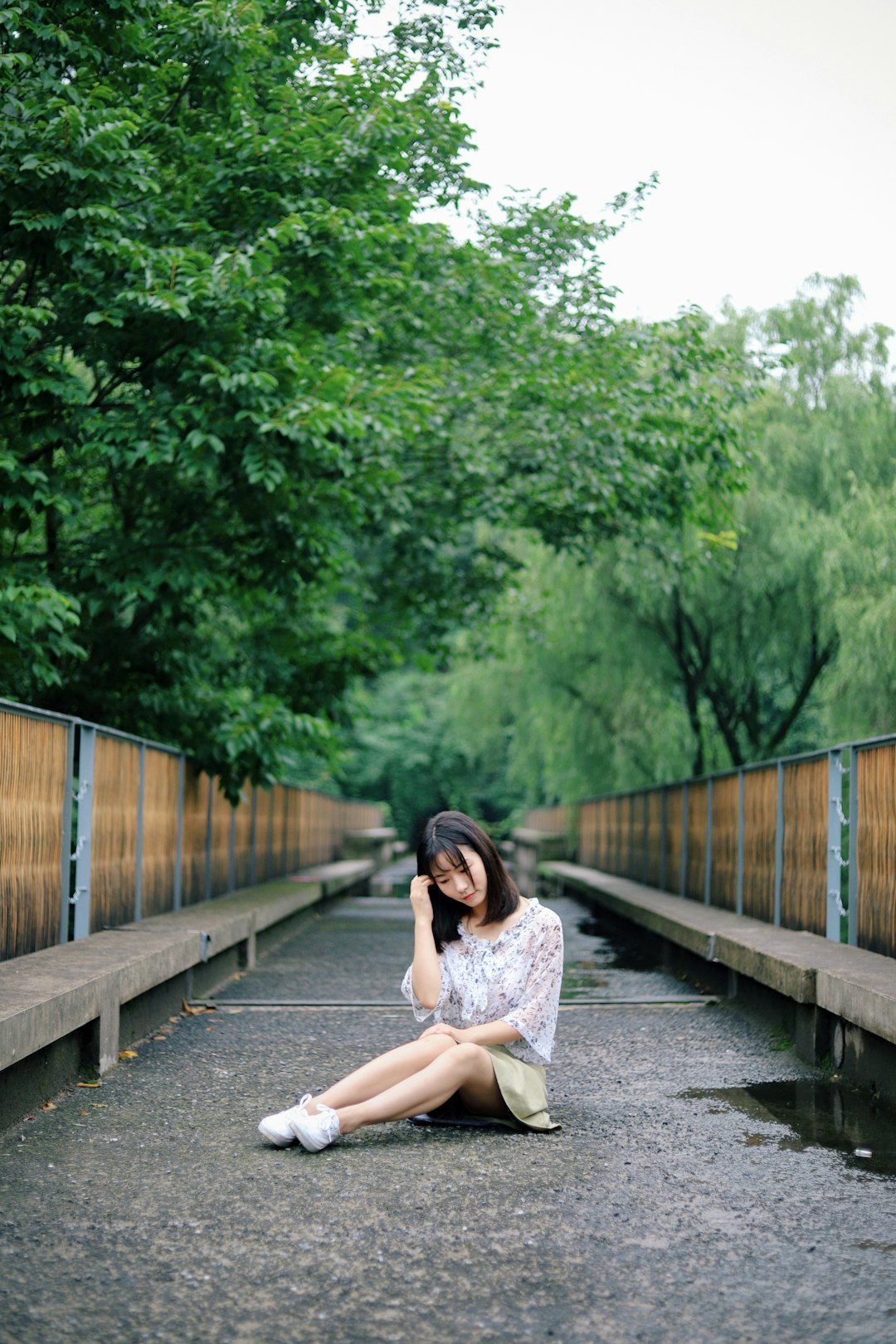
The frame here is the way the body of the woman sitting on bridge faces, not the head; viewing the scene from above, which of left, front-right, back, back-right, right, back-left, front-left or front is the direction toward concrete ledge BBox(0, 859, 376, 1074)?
right

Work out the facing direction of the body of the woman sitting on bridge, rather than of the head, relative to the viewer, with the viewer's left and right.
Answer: facing the viewer and to the left of the viewer

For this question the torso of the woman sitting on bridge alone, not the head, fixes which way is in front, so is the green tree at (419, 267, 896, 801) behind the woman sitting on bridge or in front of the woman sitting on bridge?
behind

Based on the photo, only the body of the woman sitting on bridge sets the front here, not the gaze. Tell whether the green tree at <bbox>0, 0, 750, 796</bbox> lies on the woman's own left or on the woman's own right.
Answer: on the woman's own right

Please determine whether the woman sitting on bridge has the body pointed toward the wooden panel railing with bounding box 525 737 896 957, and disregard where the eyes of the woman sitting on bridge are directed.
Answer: no

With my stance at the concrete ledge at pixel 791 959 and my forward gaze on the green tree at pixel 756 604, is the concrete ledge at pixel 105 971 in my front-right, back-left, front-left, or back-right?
back-left

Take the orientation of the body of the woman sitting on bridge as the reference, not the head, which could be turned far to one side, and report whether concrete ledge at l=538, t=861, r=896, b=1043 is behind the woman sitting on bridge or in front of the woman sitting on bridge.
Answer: behind

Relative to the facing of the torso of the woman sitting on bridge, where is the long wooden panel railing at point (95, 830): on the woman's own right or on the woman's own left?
on the woman's own right

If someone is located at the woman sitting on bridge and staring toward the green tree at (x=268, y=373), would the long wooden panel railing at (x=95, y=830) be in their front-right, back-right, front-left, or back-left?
front-left

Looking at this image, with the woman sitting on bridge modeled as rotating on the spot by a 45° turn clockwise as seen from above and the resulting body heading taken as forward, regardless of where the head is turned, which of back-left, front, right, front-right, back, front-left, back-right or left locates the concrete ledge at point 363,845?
right
